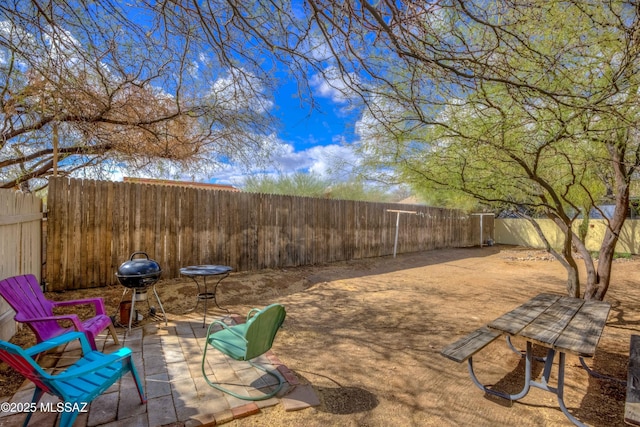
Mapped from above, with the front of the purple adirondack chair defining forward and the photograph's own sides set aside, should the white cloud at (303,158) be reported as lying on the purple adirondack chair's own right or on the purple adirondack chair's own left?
on the purple adirondack chair's own left

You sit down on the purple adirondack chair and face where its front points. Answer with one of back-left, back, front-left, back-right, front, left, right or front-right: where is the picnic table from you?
front

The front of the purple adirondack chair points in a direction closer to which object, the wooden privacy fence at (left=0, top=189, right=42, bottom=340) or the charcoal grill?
the charcoal grill

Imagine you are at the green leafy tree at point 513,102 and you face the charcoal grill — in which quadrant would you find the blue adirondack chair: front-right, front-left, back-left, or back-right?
front-left

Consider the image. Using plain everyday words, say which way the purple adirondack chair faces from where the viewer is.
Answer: facing the viewer and to the right of the viewer

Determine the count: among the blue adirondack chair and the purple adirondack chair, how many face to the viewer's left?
0

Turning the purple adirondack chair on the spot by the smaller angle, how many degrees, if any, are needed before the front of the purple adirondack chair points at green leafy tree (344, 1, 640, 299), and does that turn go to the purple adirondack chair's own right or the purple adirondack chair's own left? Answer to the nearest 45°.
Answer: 0° — it already faces it

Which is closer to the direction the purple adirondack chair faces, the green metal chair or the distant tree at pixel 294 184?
the green metal chair

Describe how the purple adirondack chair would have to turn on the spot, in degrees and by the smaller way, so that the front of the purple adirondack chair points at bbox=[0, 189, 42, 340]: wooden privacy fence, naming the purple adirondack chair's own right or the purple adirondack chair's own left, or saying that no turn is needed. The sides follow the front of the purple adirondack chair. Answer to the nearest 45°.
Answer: approximately 135° to the purple adirondack chair's own left

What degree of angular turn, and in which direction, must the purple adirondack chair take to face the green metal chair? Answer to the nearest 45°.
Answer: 0° — it already faces it

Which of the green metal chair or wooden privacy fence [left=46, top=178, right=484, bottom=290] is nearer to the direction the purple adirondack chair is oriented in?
the green metal chair
